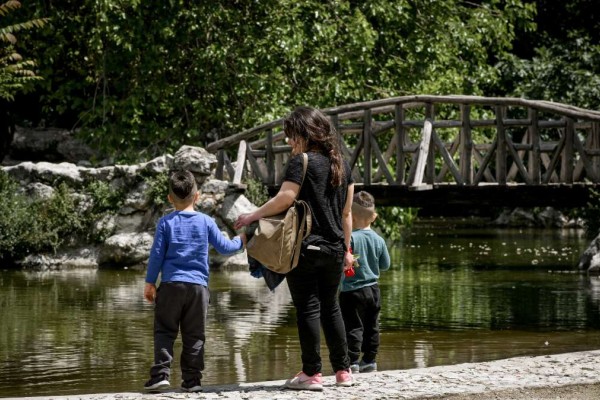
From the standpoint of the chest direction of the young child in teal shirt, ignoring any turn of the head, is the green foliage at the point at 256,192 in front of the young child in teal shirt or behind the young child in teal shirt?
in front

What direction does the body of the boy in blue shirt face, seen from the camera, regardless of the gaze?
away from the camera

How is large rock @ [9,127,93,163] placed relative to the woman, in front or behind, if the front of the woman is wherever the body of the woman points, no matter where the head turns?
in front

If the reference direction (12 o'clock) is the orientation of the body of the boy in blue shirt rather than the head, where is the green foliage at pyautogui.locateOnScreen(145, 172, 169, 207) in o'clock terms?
The green foliage is roughly at 12 o'clock from the boy in blue shirt.

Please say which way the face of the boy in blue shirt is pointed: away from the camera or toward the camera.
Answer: away from the camera

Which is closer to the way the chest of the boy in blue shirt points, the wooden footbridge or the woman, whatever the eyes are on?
the wooden footbridge

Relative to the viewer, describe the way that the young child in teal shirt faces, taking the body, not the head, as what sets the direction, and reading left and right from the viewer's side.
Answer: facing away from the viewer

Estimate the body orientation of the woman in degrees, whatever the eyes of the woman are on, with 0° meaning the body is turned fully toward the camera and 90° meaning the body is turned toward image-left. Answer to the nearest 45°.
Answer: approximately 135°

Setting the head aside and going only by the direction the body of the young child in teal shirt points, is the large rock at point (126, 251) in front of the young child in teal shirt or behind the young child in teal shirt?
in front

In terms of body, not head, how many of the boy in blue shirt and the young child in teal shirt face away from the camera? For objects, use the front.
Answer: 2
